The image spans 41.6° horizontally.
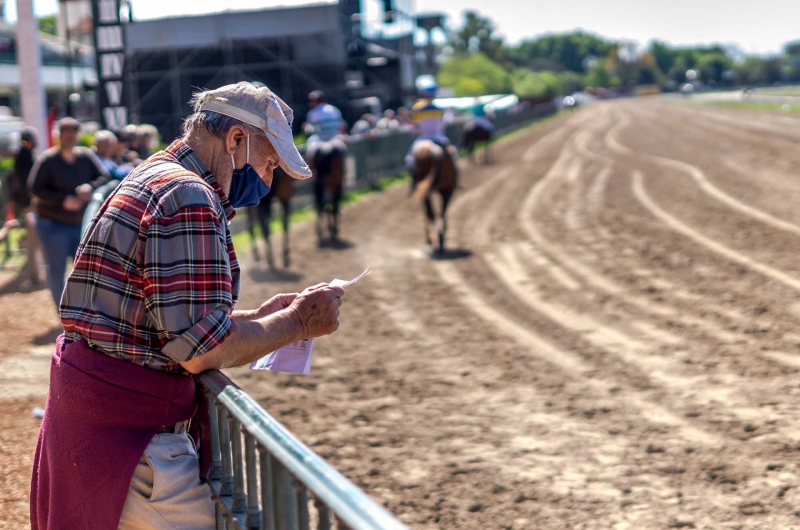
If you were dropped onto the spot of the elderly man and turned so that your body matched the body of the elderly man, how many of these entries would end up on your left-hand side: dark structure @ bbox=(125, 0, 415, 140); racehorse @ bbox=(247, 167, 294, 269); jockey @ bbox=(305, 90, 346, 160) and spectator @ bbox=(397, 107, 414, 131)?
4

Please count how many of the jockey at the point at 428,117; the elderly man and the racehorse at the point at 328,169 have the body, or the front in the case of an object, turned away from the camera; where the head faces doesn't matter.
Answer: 2

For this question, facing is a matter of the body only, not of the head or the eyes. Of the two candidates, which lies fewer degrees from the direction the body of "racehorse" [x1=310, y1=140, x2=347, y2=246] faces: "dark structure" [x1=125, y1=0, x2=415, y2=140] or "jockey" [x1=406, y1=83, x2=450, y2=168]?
the dark structure

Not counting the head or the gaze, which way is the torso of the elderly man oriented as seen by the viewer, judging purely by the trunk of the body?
to the viewer's right

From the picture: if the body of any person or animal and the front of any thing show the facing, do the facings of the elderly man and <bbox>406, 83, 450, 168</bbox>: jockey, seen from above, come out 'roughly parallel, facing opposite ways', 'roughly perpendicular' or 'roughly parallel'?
roughly perpendicular

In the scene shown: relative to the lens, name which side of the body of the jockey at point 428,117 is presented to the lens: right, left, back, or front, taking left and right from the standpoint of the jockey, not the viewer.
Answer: back

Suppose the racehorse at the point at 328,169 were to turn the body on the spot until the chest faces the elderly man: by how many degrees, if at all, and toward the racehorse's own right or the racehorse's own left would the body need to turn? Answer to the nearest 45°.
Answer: approximately 180°

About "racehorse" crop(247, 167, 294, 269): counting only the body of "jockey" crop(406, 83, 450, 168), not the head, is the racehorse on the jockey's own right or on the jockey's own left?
on the jockey's own left

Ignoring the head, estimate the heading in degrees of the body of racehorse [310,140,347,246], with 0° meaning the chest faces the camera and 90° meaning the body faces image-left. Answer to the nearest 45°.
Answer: approximately 180°

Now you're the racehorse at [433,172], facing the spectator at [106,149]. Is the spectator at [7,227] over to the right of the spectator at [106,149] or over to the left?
right

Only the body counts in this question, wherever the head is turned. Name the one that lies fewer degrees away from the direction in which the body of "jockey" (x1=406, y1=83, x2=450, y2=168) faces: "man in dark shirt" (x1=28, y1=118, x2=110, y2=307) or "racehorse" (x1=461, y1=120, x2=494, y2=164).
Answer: the racehorse

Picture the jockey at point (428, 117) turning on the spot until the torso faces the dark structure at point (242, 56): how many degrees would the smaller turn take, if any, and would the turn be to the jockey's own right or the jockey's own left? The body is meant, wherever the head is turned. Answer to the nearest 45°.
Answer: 0° — they already face it

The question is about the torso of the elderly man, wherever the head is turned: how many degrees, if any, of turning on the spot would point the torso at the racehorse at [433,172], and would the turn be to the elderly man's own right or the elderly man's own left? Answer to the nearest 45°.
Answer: approximately 90° to the elderly man's own left

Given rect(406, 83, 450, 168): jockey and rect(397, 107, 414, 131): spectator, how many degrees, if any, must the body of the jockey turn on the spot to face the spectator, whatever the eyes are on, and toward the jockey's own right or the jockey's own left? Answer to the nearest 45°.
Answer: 0° — they already face them

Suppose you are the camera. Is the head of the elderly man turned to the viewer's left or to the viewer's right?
to the viewer's right

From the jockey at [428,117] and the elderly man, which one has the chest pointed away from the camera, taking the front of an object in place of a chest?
the jockey
